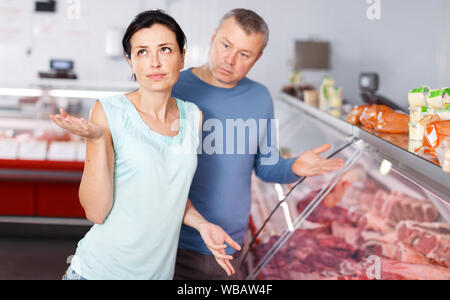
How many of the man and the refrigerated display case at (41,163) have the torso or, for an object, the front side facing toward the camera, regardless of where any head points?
2

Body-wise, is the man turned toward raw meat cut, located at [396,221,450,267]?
no

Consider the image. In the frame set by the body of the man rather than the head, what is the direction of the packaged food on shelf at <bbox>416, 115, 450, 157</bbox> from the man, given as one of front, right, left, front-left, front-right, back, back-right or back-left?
front-left

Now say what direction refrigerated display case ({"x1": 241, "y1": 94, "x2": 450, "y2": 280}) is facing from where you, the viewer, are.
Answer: facing the viewer and to the left of the viewer

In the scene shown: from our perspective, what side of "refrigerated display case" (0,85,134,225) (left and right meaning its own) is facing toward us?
front

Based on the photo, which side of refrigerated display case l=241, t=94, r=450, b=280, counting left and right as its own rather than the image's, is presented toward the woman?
front

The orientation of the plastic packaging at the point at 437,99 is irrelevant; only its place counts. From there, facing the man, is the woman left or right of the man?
left

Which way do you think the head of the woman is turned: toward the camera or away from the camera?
toward the camera

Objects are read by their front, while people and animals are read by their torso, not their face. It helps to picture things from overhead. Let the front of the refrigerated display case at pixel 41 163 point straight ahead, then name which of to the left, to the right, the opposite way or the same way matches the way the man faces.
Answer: the same way

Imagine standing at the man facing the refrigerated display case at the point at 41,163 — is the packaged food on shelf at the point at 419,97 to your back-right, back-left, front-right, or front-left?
back-right

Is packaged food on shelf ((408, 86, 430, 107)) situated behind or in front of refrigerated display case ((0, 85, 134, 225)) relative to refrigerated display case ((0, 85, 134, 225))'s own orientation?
in front

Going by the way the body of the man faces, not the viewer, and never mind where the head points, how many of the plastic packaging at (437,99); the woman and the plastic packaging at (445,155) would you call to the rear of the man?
0

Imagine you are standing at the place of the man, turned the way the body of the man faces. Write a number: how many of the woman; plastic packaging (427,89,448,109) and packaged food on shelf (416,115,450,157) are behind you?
0

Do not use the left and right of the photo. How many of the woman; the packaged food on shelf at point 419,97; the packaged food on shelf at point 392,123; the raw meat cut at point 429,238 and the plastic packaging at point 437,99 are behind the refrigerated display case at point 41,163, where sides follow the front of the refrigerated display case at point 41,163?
0

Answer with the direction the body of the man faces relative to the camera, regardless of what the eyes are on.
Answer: toward the camera
